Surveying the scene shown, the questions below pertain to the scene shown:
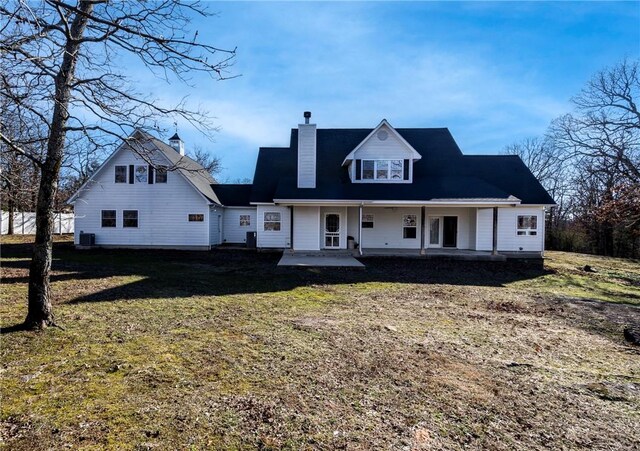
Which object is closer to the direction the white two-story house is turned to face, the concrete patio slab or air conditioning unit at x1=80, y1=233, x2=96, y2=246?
the concrete patio slab

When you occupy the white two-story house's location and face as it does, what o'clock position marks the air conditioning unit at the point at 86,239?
The air conditioning unit is roughly at 3 o'clock from the white two-story house.

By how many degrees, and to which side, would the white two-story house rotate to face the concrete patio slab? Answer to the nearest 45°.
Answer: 0° — it already faces it

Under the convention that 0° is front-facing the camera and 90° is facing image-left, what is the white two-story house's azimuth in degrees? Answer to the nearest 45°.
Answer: approximately 0°
